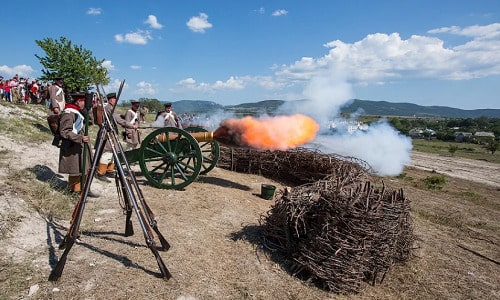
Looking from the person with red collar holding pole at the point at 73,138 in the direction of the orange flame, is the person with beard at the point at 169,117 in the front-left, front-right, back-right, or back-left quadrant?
front-left

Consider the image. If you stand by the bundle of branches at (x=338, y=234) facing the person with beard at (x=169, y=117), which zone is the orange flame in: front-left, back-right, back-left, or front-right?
front-right

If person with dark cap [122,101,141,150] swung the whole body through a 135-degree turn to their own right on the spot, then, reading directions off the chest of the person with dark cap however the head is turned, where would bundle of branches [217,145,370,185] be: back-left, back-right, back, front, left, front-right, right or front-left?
back

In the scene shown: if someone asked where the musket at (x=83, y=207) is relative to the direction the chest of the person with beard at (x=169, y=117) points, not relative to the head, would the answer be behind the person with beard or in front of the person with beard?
in front

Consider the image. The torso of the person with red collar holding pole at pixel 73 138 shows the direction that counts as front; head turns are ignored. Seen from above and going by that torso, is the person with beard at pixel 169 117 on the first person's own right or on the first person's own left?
on the first person's own left

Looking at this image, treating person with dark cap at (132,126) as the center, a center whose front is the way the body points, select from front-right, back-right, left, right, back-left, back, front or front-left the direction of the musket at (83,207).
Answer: front-right

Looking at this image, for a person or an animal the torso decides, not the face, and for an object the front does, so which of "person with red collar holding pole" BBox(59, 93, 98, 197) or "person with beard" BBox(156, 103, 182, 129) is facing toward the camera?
"person with beard" BBox(156, 103, 182, 129)

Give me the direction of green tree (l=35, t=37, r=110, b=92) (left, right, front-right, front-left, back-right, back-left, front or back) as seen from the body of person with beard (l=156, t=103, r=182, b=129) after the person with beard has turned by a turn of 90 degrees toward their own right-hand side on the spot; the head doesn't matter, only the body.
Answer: front-right

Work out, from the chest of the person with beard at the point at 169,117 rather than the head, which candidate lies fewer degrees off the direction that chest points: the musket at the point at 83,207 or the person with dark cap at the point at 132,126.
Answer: the musket

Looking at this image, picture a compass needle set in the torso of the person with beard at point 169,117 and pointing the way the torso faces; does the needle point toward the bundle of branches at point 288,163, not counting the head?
no

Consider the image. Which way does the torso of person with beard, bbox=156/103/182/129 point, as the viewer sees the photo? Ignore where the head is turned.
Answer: toward the camera

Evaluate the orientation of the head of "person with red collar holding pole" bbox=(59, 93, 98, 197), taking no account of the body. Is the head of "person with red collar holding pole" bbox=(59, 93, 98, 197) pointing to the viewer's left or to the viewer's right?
to the viewer's right

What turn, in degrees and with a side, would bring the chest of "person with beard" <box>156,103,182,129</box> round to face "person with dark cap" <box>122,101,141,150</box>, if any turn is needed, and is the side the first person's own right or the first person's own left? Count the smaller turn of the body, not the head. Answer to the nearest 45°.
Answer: approximately 45° to the first person's own right
